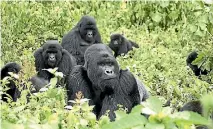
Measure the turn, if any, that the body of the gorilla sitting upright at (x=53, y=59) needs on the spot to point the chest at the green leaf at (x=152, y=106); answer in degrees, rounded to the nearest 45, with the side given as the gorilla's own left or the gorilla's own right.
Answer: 0° — it already faces it

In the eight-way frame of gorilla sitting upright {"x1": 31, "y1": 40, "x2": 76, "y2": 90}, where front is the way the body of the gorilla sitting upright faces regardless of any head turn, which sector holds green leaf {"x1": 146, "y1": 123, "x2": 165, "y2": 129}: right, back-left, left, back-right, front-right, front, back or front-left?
front

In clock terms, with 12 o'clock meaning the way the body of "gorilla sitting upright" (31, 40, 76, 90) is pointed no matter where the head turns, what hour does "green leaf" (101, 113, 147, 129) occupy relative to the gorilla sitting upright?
The green leaf is roughly at 12 o'clock from the gorilla sitting upright.

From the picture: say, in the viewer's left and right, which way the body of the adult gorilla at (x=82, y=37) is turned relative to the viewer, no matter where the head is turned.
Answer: facing the viewer and to the right of the viewer

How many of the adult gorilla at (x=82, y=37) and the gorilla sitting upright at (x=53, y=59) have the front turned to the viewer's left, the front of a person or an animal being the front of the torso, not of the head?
0

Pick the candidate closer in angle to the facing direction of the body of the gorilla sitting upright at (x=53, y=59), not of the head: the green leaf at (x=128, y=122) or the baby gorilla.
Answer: the green leaf

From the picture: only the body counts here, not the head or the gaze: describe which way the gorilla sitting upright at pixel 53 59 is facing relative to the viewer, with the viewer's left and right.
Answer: facing the viewer
